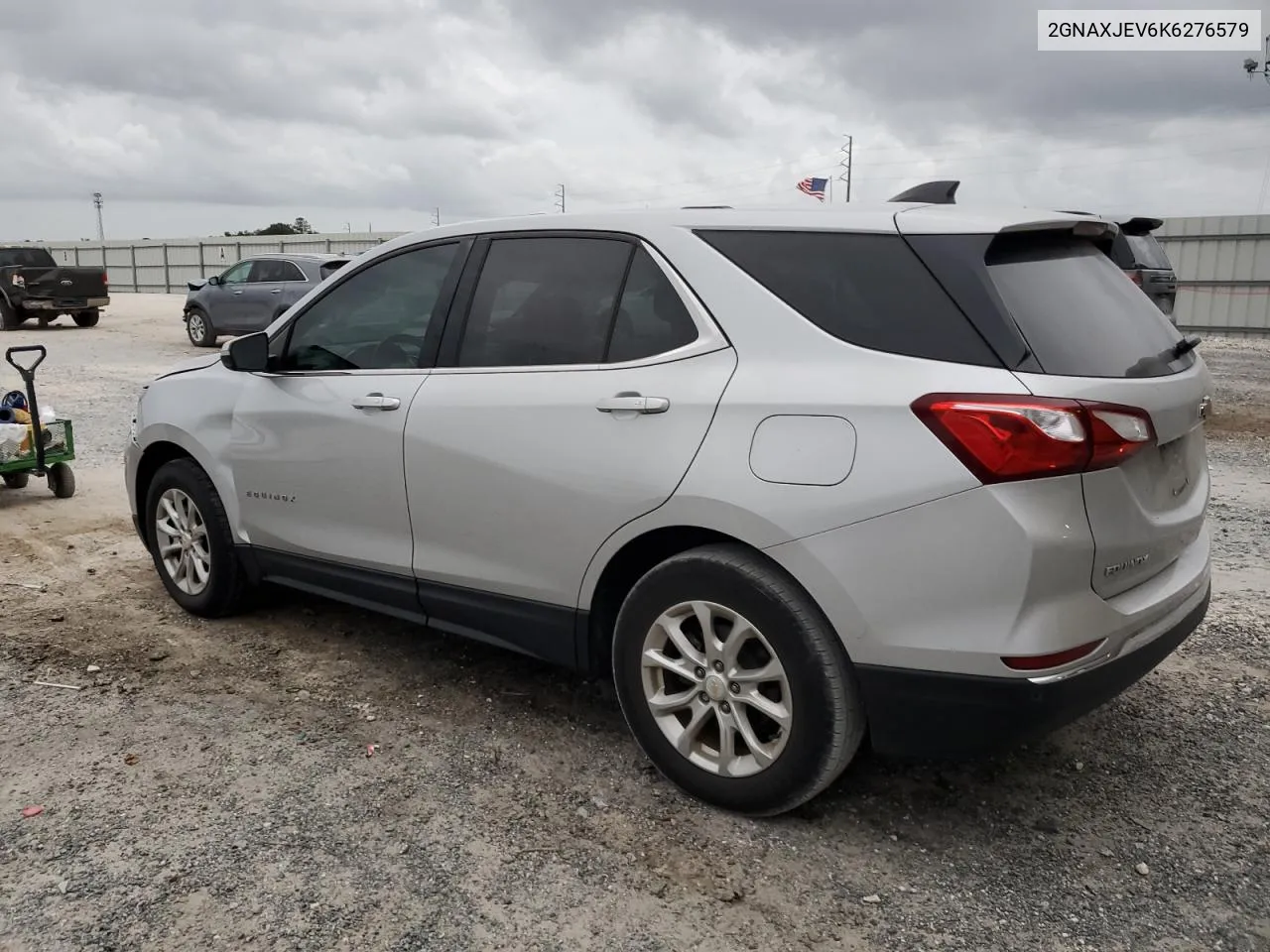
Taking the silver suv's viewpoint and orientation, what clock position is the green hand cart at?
The green hand cart is roughly at 12 o'clock from the silver suv.

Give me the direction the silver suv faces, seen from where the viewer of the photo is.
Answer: facing away from the viewer and to the left of the viewer

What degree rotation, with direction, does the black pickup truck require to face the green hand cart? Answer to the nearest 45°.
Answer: approximately 135° to its left

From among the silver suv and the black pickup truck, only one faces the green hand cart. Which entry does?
the silver suv

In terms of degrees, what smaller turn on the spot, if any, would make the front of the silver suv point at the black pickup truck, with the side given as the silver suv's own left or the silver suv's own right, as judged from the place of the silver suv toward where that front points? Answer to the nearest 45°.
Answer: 0° — it already faces it

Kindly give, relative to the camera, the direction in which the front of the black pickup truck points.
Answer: facing away from the viewer and to the left of the viewer
